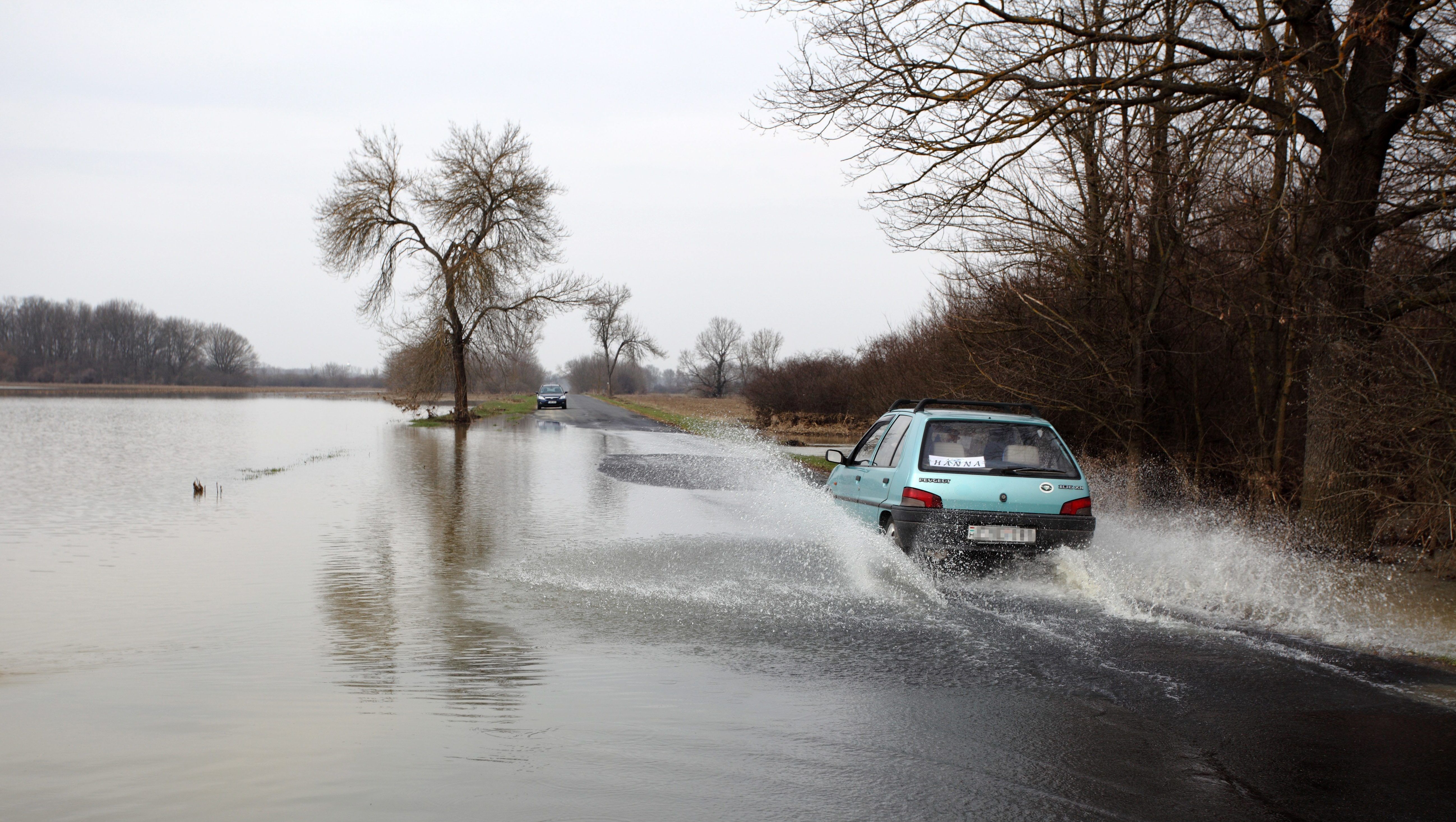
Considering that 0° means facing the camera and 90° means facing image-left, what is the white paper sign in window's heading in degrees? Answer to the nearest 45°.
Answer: approximately 0°

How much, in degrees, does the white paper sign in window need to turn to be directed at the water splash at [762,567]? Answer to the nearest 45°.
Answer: approximately 90° to its right

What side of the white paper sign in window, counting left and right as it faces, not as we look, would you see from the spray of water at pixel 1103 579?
left

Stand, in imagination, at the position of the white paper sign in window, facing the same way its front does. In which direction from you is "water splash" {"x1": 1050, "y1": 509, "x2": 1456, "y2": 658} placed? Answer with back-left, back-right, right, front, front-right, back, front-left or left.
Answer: left
